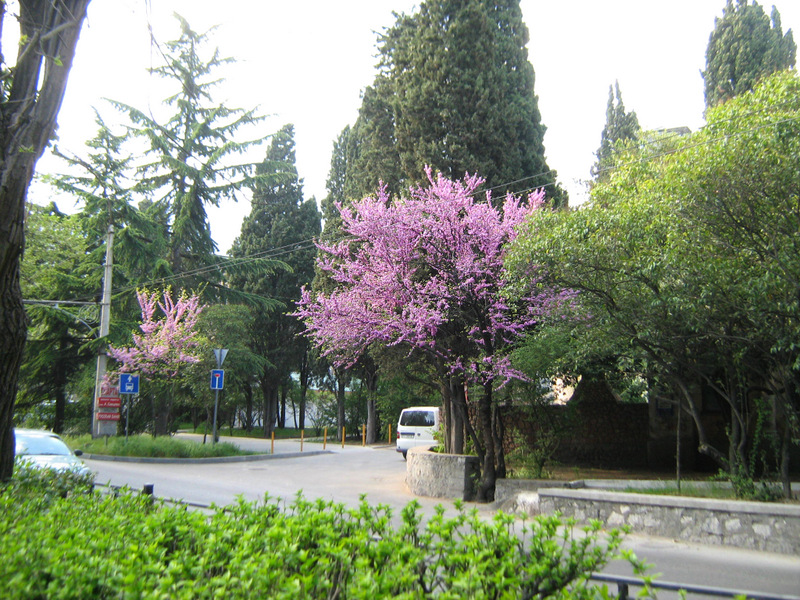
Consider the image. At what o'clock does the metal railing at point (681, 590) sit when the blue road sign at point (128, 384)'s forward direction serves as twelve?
The metal railing is roughly at 12 o'clock from the blue road sign.

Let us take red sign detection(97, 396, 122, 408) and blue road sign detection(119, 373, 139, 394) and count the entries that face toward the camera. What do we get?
2

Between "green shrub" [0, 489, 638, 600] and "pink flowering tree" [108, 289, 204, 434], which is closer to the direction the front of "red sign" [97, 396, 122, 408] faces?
the green shrub

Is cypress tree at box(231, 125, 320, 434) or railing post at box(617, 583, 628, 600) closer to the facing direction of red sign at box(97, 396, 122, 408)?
the railing post

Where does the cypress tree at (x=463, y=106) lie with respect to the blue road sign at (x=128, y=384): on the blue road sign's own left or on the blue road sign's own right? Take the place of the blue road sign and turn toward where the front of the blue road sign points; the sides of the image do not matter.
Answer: on the blue road sign's own left
